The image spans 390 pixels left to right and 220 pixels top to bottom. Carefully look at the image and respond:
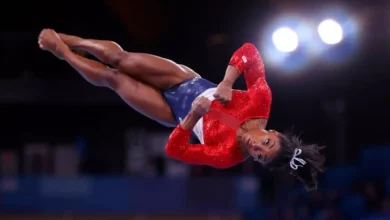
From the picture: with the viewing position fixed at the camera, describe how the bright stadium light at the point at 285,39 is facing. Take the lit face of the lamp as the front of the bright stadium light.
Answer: facing the viewer

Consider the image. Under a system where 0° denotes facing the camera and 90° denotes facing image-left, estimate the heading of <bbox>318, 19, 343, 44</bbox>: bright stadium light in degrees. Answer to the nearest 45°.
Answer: approximately 0°

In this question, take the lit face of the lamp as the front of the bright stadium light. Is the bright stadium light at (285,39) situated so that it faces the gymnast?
yes

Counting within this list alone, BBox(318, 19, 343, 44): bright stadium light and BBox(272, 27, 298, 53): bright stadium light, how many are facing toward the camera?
2

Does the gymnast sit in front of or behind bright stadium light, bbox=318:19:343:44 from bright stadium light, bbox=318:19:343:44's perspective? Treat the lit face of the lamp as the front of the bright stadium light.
in front
